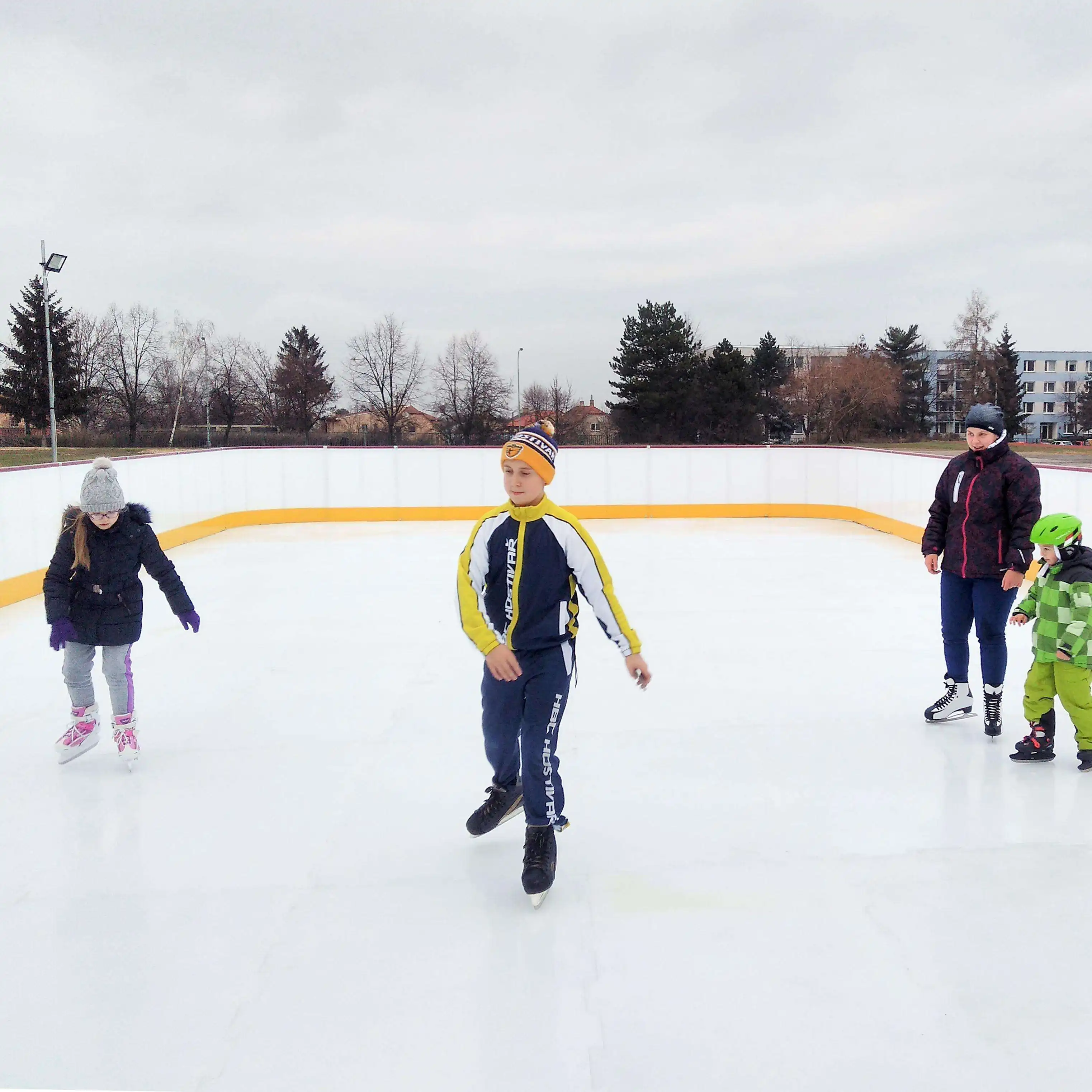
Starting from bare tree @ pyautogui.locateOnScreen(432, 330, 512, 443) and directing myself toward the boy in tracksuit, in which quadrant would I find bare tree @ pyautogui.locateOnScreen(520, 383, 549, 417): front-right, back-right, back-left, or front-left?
back-left

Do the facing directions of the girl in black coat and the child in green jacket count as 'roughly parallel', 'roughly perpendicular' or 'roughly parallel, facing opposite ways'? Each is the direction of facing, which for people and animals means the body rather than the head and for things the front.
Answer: roughly perpendicular

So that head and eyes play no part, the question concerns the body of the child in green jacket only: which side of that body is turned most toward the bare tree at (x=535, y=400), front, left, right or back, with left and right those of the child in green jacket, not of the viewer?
right

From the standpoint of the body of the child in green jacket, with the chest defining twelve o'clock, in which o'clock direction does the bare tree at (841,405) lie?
The bare tree is roughly at 4 o'clock from the child in green jacket.

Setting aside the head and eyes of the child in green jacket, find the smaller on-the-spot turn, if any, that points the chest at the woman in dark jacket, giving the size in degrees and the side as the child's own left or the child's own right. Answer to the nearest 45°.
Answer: approximately 90° to the child's own right

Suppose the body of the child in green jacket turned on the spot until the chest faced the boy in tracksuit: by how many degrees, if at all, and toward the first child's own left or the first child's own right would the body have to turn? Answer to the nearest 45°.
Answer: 0° — they already face them

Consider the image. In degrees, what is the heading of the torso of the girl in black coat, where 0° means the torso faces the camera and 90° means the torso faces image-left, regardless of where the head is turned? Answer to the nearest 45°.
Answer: approximately 0°

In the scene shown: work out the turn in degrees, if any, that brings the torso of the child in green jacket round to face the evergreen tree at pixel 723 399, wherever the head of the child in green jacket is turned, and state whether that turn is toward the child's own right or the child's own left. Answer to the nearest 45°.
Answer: approximately 135° to the child's own right
